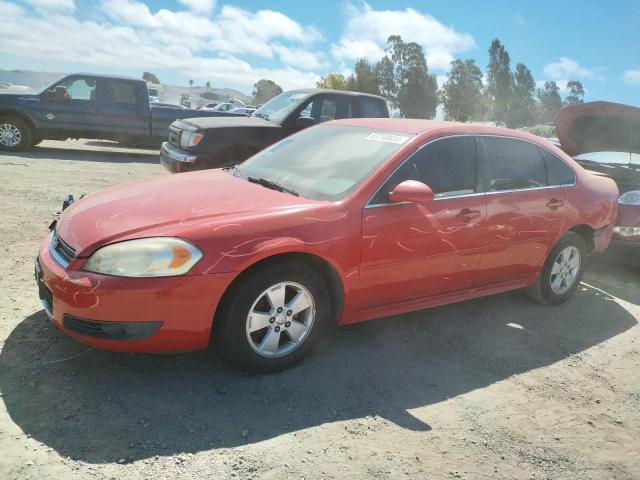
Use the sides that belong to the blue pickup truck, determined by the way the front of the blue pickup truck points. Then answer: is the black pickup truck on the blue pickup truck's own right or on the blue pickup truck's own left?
on the blue pickup truck's own left

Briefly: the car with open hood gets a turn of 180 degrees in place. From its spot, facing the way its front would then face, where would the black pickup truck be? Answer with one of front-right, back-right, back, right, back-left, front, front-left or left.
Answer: back-left

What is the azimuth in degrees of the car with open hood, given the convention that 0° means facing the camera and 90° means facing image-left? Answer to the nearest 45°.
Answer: approximately 45°

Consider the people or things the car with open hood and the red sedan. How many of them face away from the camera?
0

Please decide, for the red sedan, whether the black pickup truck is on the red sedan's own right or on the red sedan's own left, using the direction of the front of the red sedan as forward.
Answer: on the red sedan's own right

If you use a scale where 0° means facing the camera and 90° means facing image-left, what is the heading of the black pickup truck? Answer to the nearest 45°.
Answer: approximately 45°

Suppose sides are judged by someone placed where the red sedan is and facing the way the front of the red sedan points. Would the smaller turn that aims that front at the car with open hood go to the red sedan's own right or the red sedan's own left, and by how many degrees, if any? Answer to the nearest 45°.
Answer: approximately 180°

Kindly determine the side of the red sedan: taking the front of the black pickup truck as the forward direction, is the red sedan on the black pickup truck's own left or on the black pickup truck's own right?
on the black pickup truck's own left

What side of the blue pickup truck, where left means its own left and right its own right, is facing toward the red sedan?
left

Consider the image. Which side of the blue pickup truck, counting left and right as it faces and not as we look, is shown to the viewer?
left
